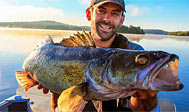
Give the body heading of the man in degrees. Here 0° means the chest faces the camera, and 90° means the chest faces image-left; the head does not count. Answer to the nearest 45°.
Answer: approximately 0°
